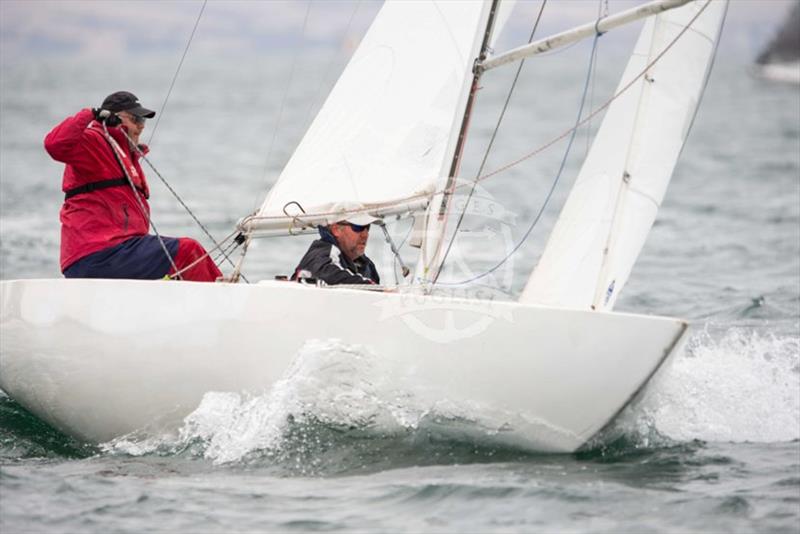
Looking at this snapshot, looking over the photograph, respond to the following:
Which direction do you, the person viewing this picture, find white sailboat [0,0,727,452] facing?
facing to the right of the viewer

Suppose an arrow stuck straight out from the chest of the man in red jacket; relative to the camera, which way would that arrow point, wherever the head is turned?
to the viewer's right

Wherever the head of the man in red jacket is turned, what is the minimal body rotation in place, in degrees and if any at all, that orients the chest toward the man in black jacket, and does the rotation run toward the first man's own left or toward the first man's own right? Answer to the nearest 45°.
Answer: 0° — they already face them

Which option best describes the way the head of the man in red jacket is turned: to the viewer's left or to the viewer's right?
to the viewer's right
